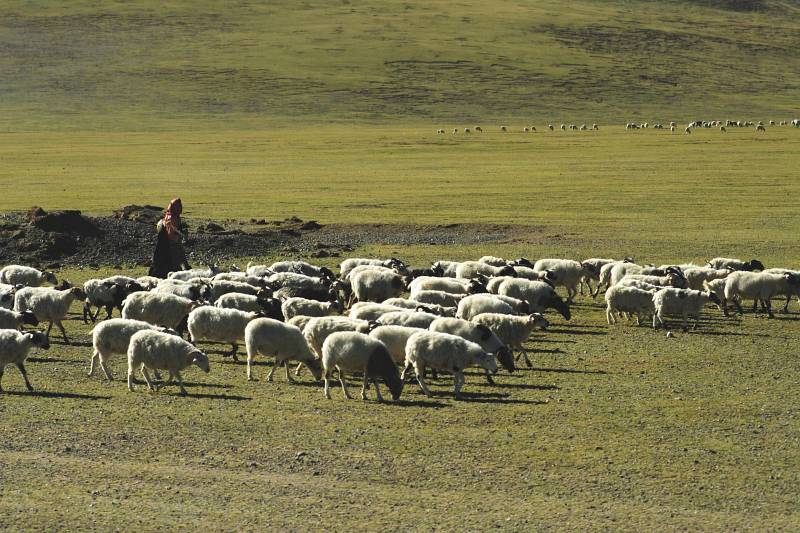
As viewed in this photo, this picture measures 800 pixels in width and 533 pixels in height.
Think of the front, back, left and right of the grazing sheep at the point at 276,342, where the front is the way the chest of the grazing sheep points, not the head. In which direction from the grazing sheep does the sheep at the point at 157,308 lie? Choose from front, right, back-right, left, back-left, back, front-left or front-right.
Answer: back-left

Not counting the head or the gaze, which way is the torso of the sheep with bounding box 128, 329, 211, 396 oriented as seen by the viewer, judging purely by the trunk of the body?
to the viewer's right

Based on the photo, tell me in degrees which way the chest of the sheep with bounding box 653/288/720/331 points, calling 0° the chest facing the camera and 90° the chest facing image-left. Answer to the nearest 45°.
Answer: approximately 270°

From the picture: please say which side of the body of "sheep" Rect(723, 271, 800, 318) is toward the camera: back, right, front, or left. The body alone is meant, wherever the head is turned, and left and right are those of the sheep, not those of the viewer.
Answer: right

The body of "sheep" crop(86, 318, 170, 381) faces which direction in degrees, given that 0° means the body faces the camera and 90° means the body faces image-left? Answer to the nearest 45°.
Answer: approximately 270°

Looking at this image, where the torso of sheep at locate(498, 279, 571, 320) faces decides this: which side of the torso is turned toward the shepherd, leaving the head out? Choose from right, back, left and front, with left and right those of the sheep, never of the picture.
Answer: back

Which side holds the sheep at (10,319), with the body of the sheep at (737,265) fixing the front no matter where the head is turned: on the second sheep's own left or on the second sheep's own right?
on the second sheep's own right

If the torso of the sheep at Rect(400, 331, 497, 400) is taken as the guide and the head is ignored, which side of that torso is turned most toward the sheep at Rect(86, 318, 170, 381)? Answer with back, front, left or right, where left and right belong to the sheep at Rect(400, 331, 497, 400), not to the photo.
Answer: back

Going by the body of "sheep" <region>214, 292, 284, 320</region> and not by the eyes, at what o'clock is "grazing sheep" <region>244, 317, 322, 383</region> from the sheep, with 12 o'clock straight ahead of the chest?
The grazing sheep is roughly at 3 o'clock from the sheep.

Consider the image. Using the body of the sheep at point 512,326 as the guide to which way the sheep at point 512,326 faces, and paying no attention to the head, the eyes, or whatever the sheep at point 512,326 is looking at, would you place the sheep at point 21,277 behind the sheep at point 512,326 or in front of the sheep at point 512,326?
behind

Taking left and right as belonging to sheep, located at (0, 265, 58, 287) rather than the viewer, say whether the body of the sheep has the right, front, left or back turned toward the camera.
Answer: right

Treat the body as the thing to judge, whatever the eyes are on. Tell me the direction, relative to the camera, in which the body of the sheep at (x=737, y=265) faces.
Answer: to the viewer's right

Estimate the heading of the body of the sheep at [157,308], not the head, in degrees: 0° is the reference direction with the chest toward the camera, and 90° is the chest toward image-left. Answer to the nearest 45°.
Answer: approximately 270°

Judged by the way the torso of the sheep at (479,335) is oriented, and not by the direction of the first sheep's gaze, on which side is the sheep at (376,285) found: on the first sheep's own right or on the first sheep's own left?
on the first sheep's own left
